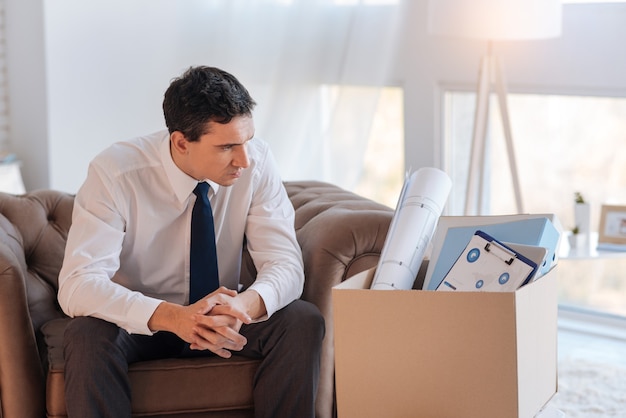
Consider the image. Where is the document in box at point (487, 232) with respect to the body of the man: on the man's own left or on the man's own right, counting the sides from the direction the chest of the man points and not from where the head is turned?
on the man's own left

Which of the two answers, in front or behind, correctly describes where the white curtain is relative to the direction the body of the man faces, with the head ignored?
behind

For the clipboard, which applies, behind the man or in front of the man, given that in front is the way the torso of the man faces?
in front

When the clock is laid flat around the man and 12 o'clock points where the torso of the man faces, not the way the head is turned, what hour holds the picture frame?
The picture frame is roughly at 8 o'clock from the man.

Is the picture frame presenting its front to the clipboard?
yes

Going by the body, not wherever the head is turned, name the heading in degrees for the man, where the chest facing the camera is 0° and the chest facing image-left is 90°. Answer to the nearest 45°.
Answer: approximately 0°

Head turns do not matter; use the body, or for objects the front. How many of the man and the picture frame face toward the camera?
2

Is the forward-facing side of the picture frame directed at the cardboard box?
yes

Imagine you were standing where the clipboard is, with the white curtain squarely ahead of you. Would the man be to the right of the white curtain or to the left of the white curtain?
left
